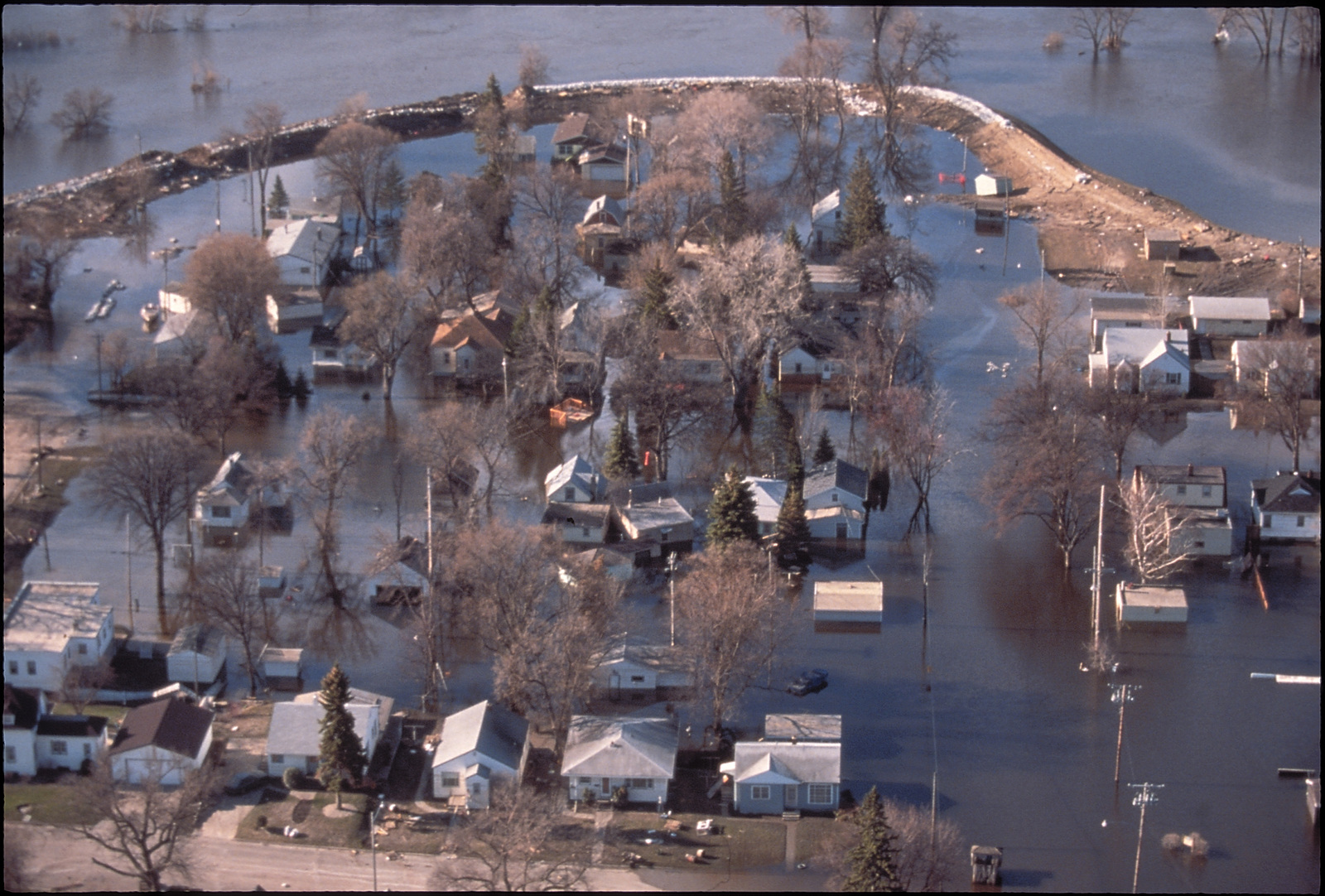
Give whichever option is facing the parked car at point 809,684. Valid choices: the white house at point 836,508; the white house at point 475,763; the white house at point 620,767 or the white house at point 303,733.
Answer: the white house at point 836,508

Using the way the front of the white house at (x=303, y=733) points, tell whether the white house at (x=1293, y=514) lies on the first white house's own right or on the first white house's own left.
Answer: on the first white house's own left

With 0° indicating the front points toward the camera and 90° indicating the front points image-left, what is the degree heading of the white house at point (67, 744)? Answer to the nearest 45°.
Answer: approximately 0°

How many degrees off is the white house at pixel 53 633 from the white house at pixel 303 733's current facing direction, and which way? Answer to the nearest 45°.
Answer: approximately 135° to its right

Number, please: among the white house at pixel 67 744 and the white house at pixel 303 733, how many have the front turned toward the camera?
2

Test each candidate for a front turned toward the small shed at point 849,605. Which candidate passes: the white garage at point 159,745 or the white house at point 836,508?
the white house at point 836,508

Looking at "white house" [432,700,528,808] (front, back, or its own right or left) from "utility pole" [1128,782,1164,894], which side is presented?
left
